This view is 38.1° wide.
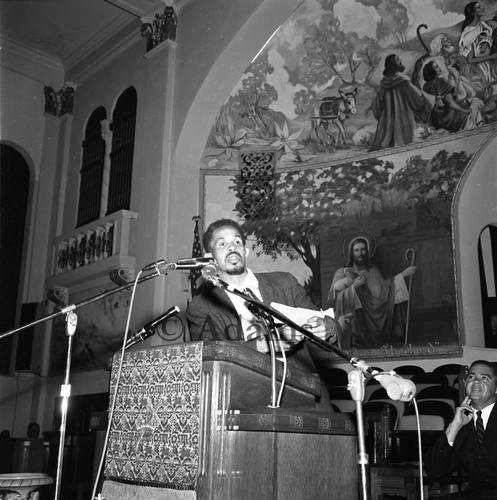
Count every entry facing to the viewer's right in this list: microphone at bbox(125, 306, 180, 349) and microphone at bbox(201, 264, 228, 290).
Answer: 1

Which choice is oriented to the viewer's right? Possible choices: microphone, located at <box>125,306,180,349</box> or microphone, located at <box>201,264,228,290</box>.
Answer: microphone, located at <box>125,306,180,349</box>

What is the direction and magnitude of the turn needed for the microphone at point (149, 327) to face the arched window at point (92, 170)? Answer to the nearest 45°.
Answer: approximately 90° to its left

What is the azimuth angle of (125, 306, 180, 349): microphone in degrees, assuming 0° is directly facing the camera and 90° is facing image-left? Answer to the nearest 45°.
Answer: approximately 270°

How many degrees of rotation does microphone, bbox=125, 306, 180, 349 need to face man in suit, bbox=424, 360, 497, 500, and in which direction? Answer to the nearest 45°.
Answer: approximately 45° to its left

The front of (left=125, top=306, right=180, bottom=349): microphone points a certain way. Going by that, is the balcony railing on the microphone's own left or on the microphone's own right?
on the microphone's own left

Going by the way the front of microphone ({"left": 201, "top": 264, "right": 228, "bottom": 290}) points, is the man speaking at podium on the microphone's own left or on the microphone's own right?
on the microphone's own right

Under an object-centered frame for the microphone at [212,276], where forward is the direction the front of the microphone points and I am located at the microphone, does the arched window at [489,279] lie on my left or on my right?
on my right
